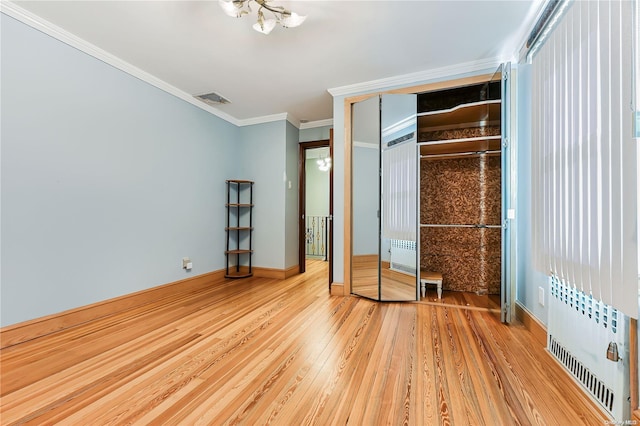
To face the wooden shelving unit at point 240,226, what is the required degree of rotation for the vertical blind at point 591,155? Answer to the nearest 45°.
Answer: approximately 45° to its right

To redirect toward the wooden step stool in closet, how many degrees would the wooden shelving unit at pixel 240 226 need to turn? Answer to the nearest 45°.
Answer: approximately 45° to its left

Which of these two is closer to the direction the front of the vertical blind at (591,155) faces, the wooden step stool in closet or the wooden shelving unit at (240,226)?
the wooden shelving unit

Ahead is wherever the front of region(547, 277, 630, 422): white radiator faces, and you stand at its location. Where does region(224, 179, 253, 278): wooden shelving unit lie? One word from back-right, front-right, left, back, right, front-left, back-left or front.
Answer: front-right

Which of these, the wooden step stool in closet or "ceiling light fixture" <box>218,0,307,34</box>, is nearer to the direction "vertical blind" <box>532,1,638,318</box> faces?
the ceiling light fixture

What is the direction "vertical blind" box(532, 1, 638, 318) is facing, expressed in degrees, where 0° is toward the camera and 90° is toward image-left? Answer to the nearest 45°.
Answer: approximately 45°
